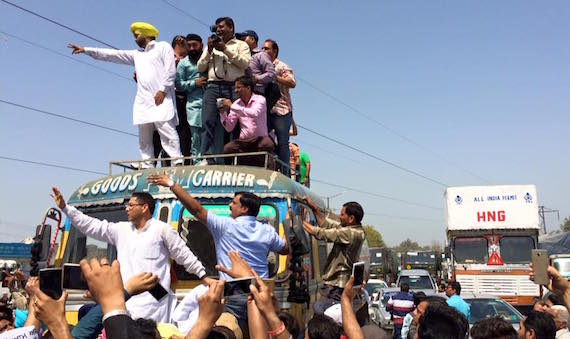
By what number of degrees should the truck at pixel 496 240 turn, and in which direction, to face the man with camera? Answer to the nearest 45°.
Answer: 0° — it already faces them

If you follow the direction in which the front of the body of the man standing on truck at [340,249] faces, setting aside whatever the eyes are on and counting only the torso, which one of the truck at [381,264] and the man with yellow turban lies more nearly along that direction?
the man with yellow turban

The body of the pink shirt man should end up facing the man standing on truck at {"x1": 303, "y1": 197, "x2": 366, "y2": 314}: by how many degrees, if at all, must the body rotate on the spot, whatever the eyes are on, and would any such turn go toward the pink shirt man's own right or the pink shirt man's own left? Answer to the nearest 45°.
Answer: approximately 90° to the pink shirt man's own left

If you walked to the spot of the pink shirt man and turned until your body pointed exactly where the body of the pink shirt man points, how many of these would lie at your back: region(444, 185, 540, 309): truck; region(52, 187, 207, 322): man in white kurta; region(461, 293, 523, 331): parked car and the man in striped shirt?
3

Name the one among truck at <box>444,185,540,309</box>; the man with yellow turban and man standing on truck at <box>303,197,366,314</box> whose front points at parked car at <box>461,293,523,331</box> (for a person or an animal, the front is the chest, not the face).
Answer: the truck

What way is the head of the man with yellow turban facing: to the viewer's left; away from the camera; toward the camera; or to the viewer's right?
to the viewer's left

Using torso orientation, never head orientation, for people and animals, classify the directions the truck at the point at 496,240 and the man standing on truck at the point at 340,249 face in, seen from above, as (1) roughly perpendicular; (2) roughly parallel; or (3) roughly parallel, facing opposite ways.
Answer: roughly perpendicular

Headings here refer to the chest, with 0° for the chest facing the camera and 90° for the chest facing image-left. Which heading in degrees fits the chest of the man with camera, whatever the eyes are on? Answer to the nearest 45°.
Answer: approximately 45°

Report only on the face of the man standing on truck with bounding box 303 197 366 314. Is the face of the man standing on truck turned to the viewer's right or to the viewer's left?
to the viewer's left

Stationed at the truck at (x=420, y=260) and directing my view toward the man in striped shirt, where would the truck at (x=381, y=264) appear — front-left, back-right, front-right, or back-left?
front-right

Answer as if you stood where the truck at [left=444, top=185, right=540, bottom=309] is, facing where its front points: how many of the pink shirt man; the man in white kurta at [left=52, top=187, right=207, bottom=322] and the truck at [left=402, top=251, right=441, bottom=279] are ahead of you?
2

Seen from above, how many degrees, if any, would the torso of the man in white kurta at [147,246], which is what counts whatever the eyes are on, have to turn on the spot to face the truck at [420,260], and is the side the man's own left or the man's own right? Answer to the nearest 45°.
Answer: approximately 180°

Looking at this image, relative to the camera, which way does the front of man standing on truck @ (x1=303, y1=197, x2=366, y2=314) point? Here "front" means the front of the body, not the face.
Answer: to the viewer's left

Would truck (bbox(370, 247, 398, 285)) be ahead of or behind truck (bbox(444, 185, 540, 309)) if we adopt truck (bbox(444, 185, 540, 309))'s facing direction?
behind

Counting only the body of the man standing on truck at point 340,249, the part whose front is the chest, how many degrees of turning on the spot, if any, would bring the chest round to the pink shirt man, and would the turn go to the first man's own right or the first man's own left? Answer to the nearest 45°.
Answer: approximately 45° to the first man's own right

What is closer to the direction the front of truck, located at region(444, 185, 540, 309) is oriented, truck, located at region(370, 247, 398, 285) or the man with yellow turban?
the man with yellow turban
